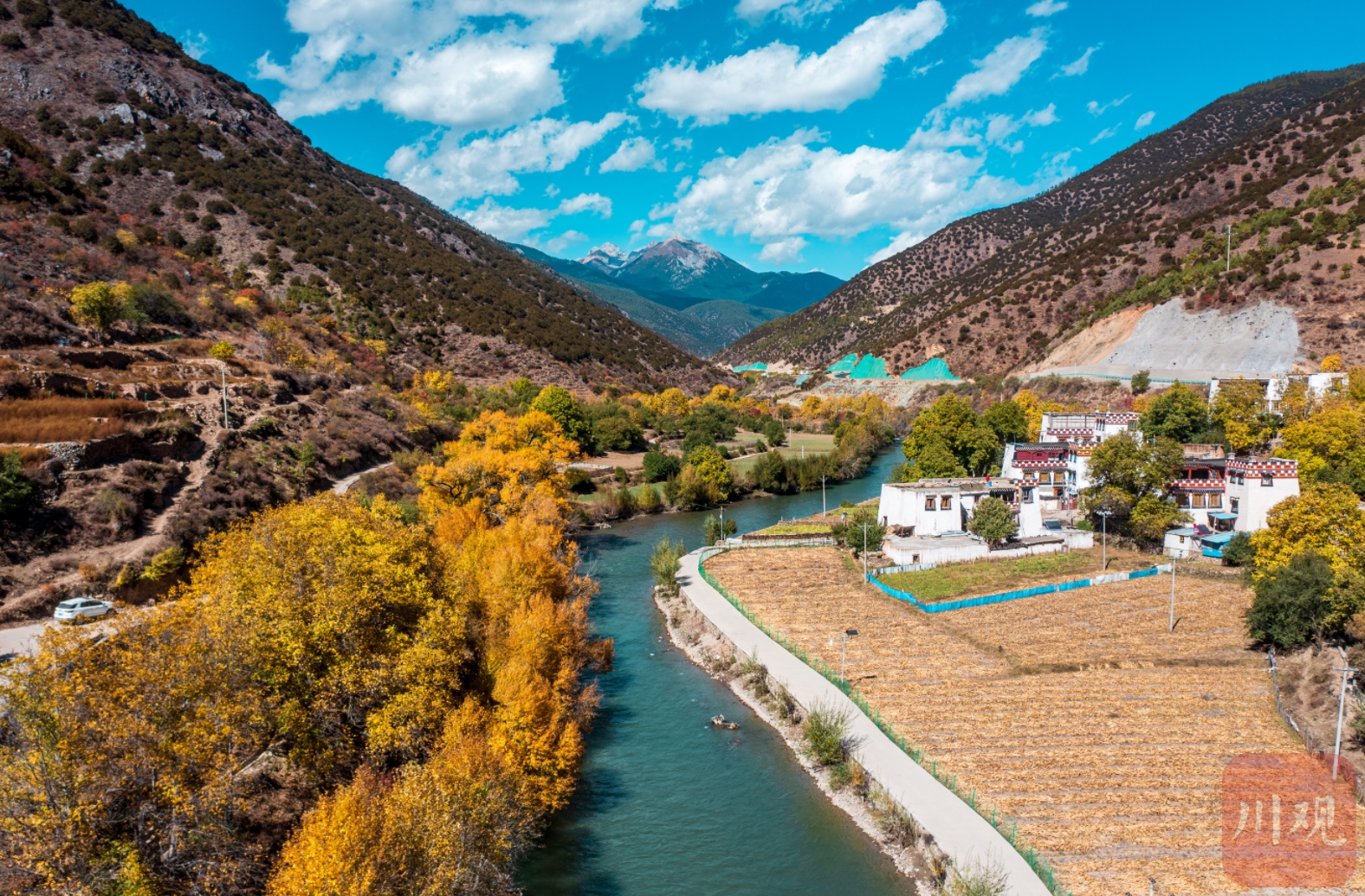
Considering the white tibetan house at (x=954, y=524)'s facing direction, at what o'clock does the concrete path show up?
The concrete path is roughly at 12 o'clock from the white tibetan house.

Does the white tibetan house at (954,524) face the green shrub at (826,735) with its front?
yes

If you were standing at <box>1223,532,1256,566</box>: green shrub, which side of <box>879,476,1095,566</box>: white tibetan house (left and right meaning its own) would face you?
left

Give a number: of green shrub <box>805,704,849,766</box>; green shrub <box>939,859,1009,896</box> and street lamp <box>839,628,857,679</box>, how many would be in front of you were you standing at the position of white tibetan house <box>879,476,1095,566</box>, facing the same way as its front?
3

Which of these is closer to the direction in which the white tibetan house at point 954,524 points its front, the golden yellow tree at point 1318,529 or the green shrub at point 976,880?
the green shrub

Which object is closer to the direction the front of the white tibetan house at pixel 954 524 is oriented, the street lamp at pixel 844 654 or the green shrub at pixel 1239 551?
the street lamp

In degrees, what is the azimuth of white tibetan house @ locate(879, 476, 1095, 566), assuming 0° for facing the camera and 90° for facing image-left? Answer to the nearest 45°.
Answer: approximately 0°

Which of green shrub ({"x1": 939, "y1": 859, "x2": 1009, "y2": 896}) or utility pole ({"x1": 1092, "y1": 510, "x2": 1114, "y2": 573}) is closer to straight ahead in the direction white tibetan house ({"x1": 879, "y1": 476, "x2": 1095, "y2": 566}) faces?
the green shrub

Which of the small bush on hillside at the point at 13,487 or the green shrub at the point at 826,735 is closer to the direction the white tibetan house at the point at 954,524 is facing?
the green shrub

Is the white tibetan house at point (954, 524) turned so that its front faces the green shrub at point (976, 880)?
yes

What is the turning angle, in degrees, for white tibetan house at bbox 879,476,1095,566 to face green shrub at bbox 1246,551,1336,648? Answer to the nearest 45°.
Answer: approximately 45° to its left

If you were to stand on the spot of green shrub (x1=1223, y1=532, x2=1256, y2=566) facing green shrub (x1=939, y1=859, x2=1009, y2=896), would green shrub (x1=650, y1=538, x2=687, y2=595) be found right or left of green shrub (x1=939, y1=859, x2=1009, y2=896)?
right
